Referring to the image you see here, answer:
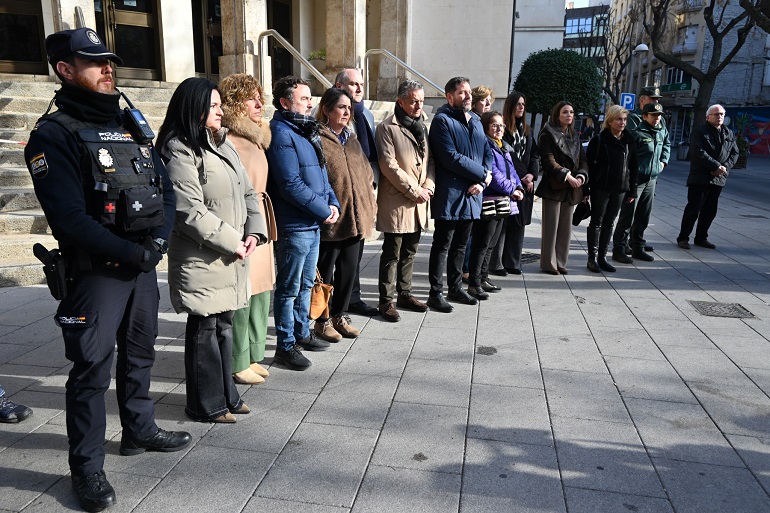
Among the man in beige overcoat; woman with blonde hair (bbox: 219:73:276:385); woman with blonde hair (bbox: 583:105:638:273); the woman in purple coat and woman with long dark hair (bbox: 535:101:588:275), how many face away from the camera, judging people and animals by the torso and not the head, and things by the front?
0

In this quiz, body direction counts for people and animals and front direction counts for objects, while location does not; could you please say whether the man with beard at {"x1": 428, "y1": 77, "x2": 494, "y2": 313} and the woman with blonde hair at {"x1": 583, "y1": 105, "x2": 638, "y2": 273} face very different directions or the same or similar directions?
same or similar directions

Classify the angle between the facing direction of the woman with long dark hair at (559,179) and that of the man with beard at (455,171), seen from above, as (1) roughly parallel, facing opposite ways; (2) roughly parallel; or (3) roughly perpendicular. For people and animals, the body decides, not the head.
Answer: roughly parallel

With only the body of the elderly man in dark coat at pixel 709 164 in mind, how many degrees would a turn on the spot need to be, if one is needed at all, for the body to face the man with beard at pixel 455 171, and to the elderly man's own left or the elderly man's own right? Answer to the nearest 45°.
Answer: approximately 90° to the elderly man's own right

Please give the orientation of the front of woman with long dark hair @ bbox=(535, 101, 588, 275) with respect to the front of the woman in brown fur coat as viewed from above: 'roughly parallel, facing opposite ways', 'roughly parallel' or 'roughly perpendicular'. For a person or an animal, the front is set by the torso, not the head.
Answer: roughly parallel

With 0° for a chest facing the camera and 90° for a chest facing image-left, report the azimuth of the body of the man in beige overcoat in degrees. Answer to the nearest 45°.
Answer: approximately 315°

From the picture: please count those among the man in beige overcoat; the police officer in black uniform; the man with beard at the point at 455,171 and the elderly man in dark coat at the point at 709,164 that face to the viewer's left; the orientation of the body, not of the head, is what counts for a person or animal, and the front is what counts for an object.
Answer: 0

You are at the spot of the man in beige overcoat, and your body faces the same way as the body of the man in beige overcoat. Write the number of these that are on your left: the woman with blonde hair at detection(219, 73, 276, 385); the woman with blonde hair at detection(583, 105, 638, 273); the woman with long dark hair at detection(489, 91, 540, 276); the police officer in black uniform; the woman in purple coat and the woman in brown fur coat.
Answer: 3

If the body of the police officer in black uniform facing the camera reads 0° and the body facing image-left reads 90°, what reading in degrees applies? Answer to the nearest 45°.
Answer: approximately 315°

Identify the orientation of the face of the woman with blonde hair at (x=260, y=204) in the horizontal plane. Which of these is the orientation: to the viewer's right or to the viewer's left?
to the viewer's right
